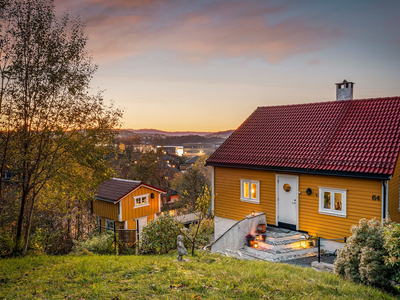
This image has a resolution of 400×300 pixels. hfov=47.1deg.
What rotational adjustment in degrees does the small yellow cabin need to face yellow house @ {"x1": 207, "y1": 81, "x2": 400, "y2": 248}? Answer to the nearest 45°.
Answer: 0° — it already faces it

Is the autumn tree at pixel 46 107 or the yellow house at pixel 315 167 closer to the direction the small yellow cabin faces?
the yellow house

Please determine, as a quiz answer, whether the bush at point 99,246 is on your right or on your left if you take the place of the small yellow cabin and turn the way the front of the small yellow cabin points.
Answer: on your right

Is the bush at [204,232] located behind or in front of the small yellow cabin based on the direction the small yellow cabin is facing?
in front

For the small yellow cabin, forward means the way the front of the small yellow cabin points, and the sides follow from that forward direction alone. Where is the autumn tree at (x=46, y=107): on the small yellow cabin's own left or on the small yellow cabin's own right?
on the small yellow cabin's own right

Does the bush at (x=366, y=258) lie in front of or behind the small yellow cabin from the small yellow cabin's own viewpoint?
in front

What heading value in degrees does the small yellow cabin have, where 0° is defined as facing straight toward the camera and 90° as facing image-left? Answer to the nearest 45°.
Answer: approximately 315°

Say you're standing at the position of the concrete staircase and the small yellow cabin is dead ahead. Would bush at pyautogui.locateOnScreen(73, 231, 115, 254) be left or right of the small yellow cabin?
left

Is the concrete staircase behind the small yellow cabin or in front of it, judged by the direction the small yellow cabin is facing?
in front
